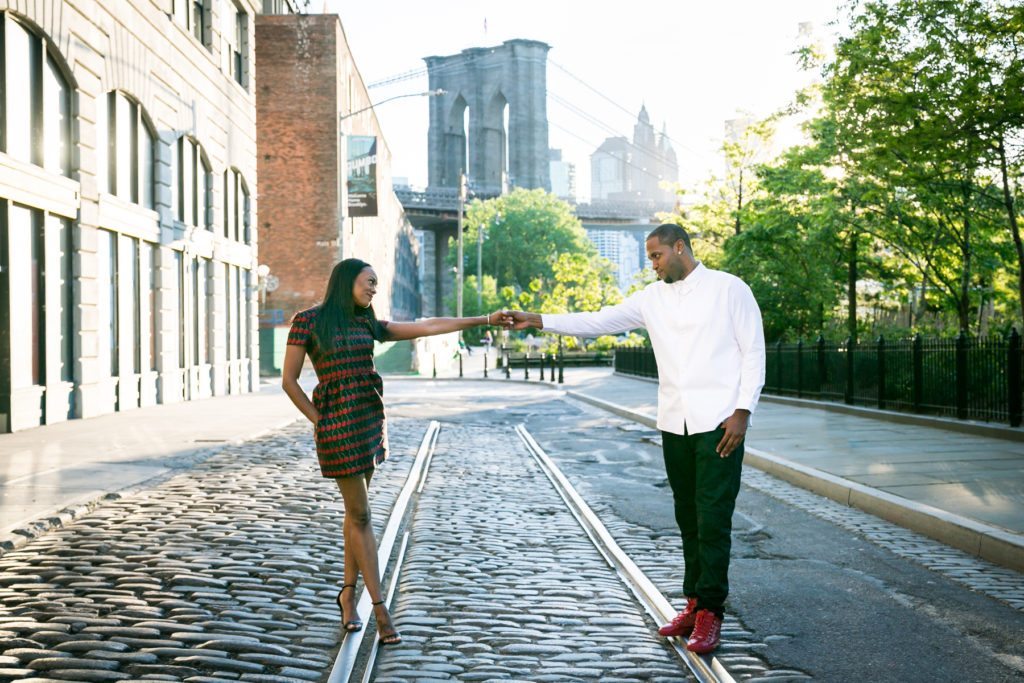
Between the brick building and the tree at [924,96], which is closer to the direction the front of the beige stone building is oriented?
the tree

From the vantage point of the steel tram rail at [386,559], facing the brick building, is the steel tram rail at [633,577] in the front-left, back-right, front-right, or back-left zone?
back-right

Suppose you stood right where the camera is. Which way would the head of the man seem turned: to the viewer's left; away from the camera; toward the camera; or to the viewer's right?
to the viewer's left

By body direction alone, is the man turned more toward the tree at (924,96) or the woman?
the woman

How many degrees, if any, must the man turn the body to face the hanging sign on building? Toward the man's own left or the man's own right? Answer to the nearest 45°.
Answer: approximately 135° to the man's own right

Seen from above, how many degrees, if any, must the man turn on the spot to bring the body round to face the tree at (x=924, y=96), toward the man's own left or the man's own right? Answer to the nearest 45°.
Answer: approximately 135° to the man's own right

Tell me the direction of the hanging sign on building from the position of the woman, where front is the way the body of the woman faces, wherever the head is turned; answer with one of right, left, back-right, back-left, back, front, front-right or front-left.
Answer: back-left

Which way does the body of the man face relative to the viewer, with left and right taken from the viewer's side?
facing the viewer and to the left of the viewer

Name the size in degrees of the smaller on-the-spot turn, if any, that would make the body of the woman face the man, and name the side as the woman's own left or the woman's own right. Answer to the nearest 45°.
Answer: approximately 45° to the woman's own left

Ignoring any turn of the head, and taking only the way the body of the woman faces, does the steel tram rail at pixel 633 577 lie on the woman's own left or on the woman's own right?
on the woman's own left

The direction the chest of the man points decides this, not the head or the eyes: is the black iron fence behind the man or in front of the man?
behind

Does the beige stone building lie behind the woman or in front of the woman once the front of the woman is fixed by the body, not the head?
behind

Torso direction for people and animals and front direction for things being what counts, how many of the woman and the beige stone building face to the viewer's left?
0

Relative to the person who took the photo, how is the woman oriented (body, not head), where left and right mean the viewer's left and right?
facing the viewer and to the right of the viewer

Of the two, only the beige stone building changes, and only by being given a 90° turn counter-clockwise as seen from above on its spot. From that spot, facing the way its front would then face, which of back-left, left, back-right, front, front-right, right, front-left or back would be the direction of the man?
back-right
